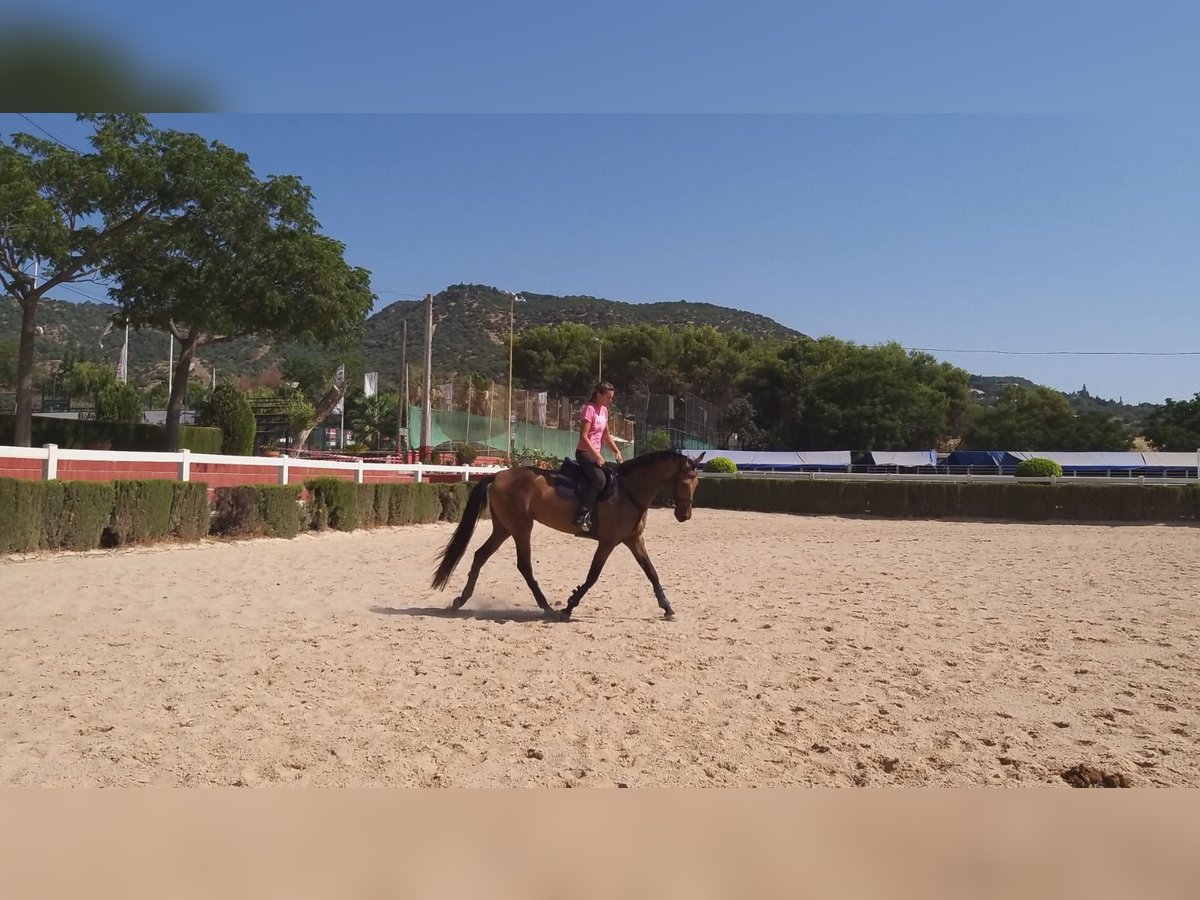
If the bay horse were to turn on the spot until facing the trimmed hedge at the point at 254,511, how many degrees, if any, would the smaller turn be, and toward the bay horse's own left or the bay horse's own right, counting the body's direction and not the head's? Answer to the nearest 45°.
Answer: approximately 135° to the bay horse's own left

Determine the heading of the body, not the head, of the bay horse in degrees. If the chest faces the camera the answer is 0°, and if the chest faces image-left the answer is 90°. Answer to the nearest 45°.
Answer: approximately 270°

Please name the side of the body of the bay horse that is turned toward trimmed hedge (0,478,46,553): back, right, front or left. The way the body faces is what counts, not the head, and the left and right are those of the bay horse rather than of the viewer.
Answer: back

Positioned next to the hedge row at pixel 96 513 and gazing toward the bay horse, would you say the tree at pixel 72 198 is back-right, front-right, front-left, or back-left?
back-left

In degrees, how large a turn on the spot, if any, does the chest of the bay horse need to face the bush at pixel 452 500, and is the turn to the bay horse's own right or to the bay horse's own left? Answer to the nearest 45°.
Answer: approximately 90° to the bay horse's own left

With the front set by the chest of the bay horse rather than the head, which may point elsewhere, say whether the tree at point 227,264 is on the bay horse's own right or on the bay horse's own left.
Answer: on the bay horse's own left

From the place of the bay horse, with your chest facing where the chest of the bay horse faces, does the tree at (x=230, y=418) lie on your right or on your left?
on your left

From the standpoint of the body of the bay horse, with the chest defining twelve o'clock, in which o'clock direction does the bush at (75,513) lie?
The bush is roughly at 7 o'clock from the bay horse.

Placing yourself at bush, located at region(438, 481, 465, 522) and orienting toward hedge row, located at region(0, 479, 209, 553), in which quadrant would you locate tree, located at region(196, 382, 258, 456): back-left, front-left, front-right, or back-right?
back-right
